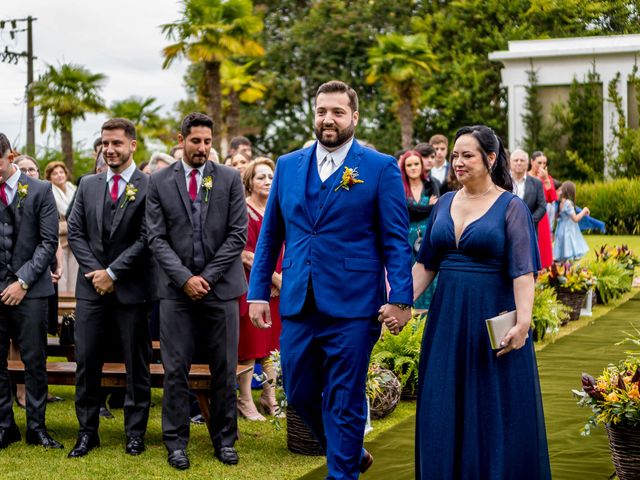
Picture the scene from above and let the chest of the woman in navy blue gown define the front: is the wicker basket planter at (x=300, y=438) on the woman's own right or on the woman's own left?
on the woman's own right

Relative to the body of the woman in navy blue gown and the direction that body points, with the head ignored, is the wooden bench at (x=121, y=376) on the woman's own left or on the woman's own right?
on the woman's own right

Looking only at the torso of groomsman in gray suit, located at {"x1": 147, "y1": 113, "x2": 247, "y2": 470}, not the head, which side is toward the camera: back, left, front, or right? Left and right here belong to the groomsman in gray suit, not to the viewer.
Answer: front

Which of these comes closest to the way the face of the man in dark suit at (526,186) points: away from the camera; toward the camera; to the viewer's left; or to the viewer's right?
toward the camera

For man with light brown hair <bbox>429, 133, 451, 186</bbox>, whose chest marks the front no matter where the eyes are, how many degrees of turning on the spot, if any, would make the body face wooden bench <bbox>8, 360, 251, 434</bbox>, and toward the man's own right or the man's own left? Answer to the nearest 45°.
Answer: approximately 45° to the man's own right

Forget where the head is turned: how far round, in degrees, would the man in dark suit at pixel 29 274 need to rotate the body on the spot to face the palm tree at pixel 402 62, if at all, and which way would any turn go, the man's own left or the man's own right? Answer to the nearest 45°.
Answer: approximately 135° to the man's own left

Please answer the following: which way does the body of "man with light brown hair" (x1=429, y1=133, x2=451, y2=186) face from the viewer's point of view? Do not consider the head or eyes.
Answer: toward the camera

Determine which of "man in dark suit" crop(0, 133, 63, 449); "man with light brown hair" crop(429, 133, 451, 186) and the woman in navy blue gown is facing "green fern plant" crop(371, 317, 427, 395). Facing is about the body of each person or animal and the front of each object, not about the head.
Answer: the man with light brown hair

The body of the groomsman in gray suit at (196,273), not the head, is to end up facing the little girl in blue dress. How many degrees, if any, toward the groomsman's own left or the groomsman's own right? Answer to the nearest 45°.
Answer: approximately 135° to the groomsman's own left

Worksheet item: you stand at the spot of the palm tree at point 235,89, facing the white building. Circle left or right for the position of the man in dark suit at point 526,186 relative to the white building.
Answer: right

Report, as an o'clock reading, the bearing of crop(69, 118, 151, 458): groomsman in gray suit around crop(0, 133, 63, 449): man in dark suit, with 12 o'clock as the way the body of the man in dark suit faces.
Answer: The groomsman in gray suit is roughly at 10 o'clock from the man in dark suit.

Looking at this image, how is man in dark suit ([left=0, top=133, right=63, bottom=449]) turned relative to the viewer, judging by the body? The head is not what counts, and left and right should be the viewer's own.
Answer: facing the viewer
